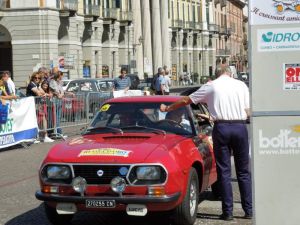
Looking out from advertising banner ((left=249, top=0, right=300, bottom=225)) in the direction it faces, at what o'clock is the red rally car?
The red rally car is roughly at 4 o'clock from the advertising banner.

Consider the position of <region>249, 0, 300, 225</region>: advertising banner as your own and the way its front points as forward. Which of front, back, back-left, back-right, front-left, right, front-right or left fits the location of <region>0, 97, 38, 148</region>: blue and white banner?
back-right

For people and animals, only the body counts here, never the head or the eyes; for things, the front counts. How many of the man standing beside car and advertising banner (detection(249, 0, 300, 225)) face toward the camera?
1

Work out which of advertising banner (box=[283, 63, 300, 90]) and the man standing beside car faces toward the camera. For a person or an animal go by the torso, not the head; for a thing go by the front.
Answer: the advertising banner

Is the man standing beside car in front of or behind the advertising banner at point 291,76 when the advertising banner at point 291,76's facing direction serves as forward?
behind

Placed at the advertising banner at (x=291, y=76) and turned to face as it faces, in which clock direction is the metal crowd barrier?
The metal crowd barrier is roughly at 5 o'clock from the advertising banner.

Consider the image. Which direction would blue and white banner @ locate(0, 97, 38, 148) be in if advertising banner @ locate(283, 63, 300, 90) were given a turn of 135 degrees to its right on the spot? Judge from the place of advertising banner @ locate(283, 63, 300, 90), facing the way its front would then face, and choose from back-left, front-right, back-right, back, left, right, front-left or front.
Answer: front

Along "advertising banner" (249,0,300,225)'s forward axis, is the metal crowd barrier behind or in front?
behind

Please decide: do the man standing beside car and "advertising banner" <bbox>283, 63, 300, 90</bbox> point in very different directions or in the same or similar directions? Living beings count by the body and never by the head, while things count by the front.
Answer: very different directions

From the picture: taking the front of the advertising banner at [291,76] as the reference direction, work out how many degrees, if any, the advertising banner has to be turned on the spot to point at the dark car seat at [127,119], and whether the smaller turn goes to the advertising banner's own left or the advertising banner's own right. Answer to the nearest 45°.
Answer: approximately 135° to the advertising banner's own right

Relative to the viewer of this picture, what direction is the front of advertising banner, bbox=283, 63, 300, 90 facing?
facing the viewer
